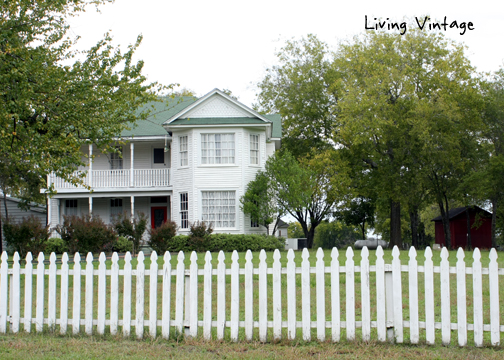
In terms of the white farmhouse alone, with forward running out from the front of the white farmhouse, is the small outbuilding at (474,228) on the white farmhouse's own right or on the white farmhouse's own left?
on the white farmhouse's own left

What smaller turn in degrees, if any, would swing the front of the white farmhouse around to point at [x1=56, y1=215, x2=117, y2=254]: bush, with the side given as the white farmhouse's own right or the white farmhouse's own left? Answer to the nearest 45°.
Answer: approximately 45° to the white farmhouse's own right

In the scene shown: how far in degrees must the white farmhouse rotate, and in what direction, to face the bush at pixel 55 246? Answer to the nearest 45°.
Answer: approximately 90° to its right

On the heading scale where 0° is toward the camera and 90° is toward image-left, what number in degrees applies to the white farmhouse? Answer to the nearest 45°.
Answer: approximately 0°

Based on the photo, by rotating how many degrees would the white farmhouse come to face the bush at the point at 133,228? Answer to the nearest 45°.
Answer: approximately 45° to its right

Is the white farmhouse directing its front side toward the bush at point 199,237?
yes

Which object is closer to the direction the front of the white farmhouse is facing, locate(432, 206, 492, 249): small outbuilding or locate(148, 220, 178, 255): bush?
the bush
